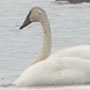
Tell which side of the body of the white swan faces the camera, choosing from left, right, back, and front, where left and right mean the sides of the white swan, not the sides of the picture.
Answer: left
